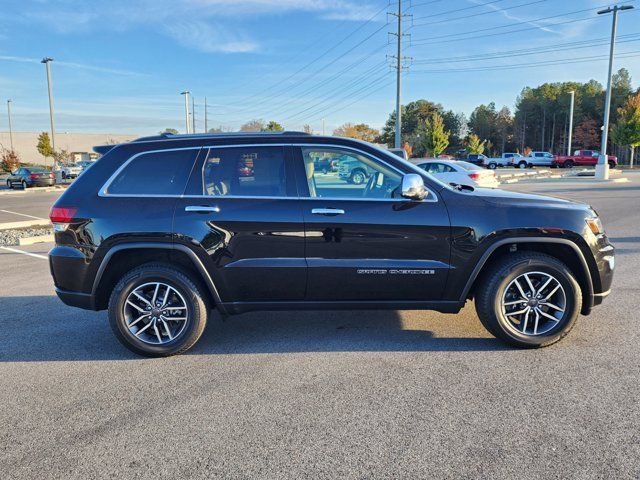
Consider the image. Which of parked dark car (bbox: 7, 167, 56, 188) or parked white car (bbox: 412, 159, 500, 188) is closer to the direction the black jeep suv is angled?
the parked white car

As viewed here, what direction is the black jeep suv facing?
to the viewer's right

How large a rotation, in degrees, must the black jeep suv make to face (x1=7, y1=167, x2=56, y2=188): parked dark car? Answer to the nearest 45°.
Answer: approximately 135° to its left

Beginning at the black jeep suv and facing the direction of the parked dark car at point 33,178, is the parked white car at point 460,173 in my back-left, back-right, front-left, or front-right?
front-right

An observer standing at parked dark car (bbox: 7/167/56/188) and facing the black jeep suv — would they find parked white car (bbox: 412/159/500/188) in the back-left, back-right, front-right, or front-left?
front-left

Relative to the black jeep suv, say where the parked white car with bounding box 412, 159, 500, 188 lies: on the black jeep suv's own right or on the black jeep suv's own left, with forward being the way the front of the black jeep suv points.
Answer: on the black jeep suv's own left

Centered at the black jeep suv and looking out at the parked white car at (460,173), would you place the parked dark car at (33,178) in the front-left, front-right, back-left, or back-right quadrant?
front-left
